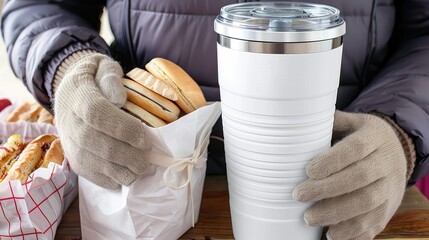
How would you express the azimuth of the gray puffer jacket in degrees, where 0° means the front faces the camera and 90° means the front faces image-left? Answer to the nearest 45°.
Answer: approximately 0°
